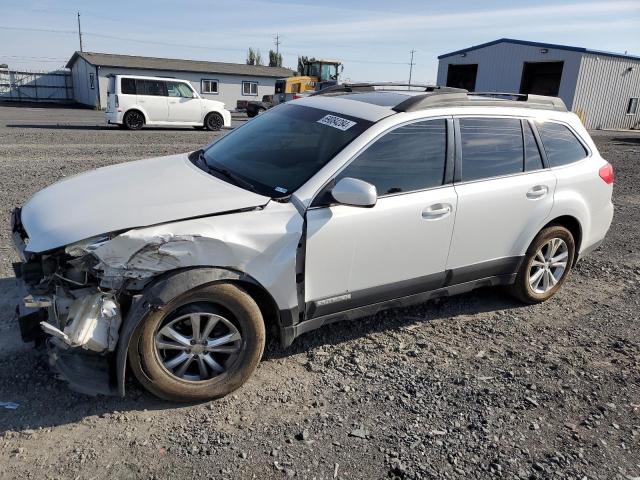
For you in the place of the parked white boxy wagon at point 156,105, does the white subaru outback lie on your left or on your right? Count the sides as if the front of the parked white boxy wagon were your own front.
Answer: on your right

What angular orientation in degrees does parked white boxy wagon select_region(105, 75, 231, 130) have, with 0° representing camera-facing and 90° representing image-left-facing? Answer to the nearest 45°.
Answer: approximately 270°

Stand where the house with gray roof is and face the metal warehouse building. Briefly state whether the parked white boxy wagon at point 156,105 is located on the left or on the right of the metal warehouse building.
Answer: right

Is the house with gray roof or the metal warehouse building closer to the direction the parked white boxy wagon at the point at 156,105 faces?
the metal warehouse building

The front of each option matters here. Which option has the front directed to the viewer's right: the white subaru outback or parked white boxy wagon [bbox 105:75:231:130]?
the parked white boxy wagon

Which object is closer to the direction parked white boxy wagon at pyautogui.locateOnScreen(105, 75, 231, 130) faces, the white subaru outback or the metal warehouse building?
the metal warehouse building

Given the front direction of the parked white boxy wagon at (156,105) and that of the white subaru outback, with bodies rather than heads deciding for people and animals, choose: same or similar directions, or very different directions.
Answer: very different directions

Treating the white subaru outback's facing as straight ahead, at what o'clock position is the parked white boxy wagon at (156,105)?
The parked white boxy wagon is roughly at 4 o'clock from the white subaru outback.

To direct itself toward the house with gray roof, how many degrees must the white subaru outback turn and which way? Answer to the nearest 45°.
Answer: approximately 135° to its right

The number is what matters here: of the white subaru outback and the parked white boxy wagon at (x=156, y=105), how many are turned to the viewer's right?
1

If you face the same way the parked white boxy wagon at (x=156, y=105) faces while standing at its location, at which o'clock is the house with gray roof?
The house with gray roof is roughly at 9 o'clock from the parked white boxy wagon.

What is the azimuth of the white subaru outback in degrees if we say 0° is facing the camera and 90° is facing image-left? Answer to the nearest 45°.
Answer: approximately 45°

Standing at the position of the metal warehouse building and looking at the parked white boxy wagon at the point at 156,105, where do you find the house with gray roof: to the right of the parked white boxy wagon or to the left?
right

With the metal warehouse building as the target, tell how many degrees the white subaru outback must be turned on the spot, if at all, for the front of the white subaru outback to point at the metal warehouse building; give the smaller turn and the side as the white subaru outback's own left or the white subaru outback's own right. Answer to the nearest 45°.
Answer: approximately 180°
